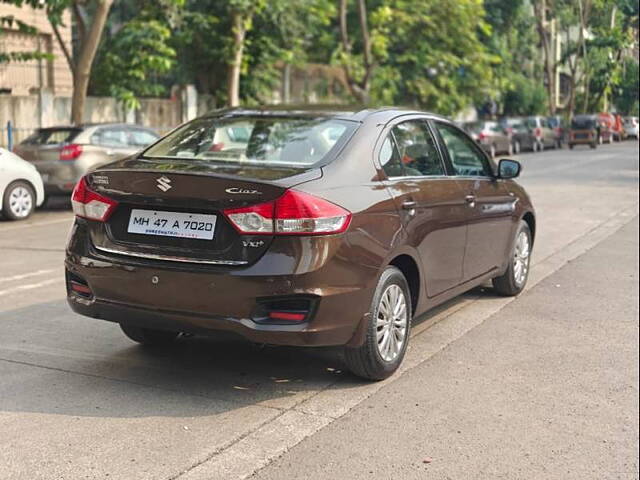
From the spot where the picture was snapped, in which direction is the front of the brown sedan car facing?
facing away from the viewer and to the right of the viewer

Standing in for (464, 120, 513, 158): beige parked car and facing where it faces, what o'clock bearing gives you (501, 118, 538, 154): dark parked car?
(501, 118, 538, 154): dark parked car is roughly at 11 o'clock from (464, 120, 513, 158): beige parked car.

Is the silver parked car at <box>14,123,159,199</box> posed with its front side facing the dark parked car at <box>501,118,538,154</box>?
yes

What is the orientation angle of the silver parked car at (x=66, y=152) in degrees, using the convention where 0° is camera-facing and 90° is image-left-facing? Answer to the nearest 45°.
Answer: approximately 225°

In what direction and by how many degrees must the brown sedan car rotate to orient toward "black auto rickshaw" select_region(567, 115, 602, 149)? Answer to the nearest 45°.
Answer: approximately 45° to its left

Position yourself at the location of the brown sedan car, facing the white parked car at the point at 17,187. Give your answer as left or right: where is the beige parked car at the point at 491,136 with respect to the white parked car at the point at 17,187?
right

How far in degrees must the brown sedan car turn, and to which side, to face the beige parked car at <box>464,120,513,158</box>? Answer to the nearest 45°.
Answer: approximately 45° to its left

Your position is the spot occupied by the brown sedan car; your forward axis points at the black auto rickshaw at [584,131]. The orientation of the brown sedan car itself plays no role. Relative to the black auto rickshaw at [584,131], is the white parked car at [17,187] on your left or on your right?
left

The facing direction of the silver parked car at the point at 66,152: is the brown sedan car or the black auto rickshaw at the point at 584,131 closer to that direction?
the black auto rickshaw

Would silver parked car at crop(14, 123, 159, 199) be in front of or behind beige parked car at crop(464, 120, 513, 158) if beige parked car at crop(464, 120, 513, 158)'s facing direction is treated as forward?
behind

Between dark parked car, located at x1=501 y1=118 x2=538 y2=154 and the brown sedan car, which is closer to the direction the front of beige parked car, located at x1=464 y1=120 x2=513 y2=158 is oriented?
the dark parked car
